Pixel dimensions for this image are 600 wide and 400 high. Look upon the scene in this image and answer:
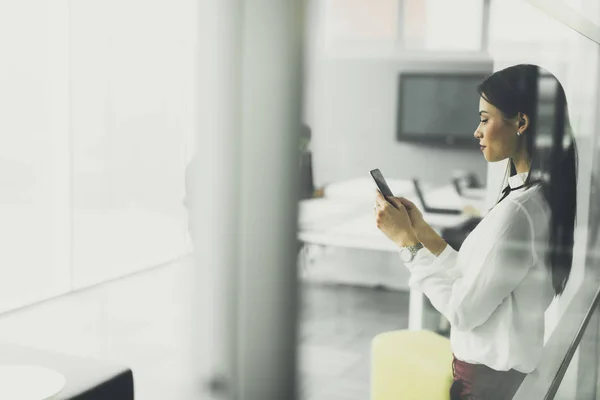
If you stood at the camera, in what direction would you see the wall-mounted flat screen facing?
facing the viewer and to the left of the viewer

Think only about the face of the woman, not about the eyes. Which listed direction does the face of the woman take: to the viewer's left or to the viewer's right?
to the viewer's left

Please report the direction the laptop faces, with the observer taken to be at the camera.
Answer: facing to the right of the viewer

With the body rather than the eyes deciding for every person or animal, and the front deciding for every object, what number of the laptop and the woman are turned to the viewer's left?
1

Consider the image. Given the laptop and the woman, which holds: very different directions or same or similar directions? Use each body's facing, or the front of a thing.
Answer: very different directions

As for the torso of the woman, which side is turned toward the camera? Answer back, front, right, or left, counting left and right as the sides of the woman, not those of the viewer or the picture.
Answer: left

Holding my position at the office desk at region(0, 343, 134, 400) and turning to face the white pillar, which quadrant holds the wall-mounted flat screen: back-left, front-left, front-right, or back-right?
front-left
